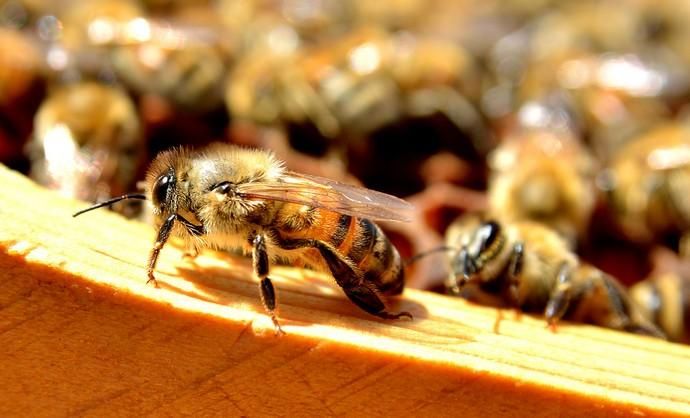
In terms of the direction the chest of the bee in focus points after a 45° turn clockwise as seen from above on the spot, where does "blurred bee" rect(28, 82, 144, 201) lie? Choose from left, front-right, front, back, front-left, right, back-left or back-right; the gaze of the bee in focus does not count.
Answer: front

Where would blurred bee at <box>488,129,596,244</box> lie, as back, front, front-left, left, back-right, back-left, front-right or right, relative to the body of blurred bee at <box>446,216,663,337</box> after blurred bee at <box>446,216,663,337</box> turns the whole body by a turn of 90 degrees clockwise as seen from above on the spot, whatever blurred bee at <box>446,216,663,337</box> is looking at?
front

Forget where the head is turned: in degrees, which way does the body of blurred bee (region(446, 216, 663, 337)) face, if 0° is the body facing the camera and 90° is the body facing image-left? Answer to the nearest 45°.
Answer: approximately 90°

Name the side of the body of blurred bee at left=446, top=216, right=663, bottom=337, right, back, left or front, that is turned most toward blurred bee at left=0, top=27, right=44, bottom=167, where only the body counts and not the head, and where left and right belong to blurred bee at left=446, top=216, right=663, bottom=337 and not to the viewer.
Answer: front

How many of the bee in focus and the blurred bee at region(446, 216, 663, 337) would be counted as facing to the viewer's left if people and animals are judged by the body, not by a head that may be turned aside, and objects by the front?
2

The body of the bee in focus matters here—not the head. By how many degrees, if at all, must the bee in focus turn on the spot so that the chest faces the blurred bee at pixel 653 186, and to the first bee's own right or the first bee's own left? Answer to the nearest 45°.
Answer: approximately 135° to the first bee's own right

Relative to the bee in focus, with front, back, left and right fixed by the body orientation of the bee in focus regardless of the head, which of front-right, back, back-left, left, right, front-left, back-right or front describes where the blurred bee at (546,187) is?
back-right

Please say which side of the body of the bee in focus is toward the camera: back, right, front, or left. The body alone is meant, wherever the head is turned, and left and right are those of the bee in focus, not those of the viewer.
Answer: left

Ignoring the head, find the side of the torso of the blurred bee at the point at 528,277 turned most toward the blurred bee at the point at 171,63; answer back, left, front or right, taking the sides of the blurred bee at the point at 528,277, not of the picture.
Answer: front

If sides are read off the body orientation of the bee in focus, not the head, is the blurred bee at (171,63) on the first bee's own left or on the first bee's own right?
on the first bee's own right
